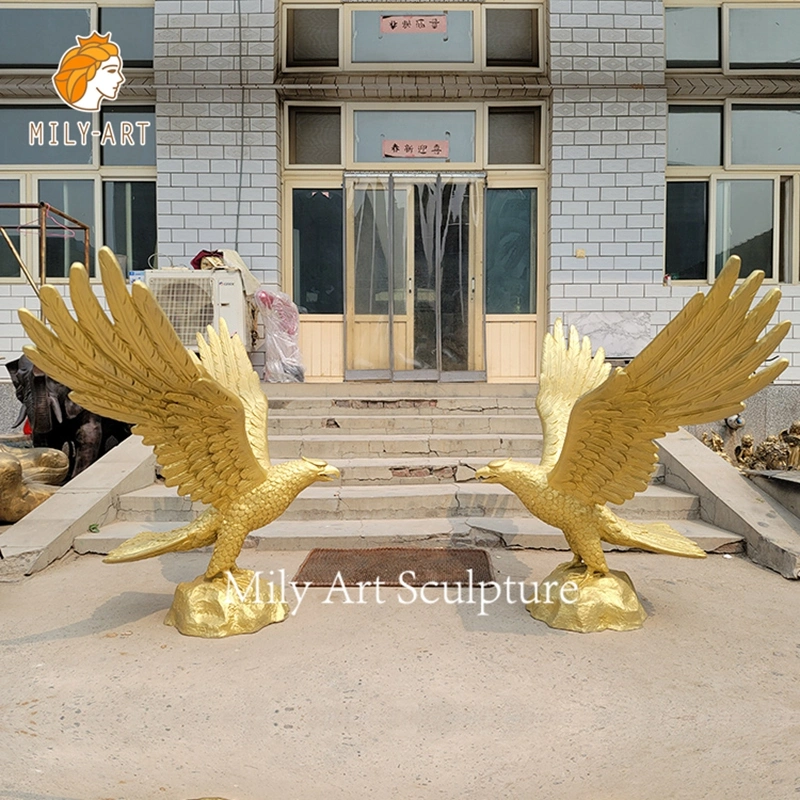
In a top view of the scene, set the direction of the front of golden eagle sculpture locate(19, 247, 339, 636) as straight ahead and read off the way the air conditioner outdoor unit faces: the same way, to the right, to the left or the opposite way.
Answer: to the right

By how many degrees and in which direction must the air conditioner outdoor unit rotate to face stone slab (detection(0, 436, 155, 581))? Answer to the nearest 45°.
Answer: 0° — it already faces it

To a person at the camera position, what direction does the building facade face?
facing the viewer

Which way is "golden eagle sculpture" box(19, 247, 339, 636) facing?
to the viewer's right

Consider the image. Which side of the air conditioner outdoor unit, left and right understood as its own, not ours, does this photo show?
front

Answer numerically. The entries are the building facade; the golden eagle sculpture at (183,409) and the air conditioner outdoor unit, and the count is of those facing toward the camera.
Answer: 2

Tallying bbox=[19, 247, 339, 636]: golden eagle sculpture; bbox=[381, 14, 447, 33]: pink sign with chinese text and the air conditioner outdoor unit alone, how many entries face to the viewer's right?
1

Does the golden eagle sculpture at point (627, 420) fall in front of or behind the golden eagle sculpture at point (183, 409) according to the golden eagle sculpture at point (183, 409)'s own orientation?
in front

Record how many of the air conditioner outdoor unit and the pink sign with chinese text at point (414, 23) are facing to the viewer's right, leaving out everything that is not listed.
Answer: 0

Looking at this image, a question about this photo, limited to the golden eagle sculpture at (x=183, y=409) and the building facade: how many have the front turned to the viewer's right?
1

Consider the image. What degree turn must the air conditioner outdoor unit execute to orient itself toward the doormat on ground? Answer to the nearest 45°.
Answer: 0° — it already faces it
